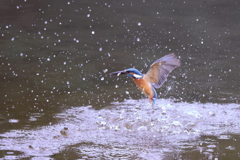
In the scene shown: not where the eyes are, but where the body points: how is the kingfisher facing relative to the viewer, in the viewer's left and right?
facing to the left of the viewer
